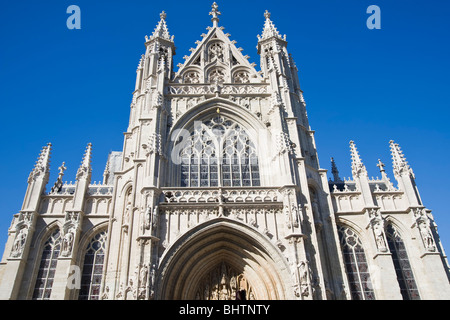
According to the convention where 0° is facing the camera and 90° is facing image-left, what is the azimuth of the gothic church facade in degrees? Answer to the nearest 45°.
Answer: approximately 0°
